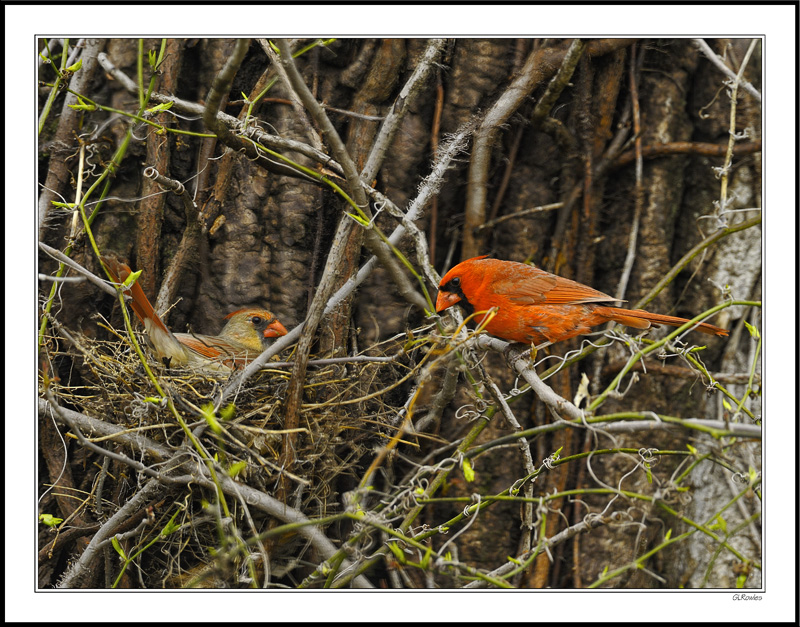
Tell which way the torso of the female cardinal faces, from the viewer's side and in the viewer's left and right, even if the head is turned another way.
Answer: facing to the right of the viewer

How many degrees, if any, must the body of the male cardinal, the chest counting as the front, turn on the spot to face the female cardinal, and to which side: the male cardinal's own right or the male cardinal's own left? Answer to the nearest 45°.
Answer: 0° — it already faces it

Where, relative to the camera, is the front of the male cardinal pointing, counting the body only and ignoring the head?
to the viewer's left

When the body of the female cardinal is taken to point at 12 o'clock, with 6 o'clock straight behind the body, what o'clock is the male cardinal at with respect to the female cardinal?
The male cardinal is roughly at 1 o'clock from the female cardinal.
